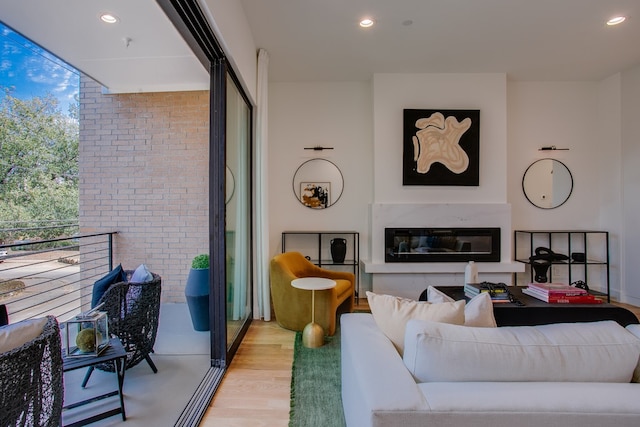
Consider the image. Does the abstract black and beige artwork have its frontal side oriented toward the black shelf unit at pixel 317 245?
no

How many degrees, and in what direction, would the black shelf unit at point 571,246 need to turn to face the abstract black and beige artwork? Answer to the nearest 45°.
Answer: approximately 45° to its right

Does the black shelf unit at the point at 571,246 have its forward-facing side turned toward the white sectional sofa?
yes

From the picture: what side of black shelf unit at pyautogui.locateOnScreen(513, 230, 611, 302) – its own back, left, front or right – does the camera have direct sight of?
front

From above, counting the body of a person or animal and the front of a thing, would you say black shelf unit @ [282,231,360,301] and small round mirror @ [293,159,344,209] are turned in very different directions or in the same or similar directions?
same or similar directions

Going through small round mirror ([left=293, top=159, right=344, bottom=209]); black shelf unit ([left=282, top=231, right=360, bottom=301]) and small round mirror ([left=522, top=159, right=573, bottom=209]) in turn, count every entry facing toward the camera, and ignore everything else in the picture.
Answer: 3

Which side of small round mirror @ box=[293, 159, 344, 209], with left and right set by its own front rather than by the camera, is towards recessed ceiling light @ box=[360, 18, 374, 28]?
front

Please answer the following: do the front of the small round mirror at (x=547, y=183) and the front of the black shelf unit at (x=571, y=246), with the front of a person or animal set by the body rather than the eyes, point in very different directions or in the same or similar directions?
same or similar directions

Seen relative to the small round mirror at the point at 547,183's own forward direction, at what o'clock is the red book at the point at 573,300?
The red book is roughly at 12 o'clock from the small round mirror.

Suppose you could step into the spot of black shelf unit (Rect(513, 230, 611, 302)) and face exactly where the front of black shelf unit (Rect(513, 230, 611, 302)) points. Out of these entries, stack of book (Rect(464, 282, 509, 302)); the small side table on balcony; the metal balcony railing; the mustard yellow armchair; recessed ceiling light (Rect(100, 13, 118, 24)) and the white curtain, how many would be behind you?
0

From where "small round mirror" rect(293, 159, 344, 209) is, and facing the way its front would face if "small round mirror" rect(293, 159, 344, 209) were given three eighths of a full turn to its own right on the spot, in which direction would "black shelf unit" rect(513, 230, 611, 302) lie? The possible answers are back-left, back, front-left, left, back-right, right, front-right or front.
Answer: back-right

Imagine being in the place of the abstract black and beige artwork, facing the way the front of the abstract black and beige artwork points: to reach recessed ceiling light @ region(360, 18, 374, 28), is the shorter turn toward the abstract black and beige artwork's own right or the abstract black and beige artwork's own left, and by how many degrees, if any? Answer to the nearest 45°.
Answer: approximately 45° to the abstract black and beige artwork's own right

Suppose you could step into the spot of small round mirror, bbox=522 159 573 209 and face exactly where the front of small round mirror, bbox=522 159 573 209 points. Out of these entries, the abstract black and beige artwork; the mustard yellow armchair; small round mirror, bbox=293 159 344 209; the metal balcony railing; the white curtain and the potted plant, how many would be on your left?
0

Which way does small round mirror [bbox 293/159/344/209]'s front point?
toward the camera

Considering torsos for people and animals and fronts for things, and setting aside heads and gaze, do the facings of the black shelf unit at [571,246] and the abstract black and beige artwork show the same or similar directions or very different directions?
same or similar directions

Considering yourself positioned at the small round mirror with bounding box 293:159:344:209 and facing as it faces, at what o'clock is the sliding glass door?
The sliding glass door is roughly at 1 o'clock from the small round mirror.

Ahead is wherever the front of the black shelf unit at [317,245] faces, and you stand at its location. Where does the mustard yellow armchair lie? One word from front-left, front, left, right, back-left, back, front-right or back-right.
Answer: front

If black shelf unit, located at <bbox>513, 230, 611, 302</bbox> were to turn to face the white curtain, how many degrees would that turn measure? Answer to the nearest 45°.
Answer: approximately 45° to its right

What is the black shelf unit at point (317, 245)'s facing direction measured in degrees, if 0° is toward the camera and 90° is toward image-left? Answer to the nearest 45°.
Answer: approximately 0°
